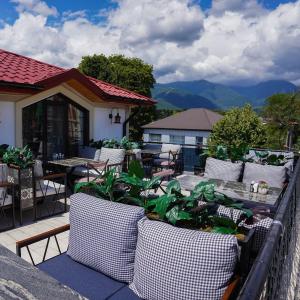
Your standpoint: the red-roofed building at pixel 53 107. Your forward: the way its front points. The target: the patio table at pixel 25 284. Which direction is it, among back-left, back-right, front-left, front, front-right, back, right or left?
front-right

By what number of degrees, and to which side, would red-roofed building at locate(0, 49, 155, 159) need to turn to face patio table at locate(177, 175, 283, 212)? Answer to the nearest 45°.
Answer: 0° — it already faces it

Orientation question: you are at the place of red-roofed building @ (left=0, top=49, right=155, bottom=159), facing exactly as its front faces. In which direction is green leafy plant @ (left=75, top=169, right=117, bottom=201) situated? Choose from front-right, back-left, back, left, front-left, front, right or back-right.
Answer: front-right

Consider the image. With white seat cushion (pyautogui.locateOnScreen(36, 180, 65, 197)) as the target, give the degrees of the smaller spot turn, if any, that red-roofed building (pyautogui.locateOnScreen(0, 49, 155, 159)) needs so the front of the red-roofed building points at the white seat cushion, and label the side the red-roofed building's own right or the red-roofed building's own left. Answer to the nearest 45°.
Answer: approximately 45° to the red-roofed building's own right

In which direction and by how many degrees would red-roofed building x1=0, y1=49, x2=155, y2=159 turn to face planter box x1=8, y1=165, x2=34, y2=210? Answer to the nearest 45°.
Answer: approximately 45° to its right

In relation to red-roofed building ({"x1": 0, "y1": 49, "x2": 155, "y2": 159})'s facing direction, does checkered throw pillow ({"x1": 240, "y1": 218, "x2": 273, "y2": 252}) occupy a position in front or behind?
in front

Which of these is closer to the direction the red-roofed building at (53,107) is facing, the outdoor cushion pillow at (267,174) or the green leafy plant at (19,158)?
the outdoor cushion pillow

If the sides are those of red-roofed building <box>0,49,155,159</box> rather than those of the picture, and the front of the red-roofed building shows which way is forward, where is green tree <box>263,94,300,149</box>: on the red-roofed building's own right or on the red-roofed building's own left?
on the red-roofed building's own left

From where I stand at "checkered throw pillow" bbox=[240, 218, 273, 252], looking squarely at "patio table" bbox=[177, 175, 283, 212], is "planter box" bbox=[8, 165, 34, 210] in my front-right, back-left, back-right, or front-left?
front-left

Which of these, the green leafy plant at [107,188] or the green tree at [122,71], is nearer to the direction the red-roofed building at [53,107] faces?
the green leafy plant

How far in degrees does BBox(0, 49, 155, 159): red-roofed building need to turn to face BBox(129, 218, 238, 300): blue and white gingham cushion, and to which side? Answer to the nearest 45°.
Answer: approximately 45° to its right

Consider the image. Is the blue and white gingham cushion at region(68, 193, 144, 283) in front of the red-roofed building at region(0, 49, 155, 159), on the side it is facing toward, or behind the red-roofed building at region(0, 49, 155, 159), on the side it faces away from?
in front

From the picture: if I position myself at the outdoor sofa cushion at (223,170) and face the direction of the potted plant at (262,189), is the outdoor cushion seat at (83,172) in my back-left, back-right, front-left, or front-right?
back-right

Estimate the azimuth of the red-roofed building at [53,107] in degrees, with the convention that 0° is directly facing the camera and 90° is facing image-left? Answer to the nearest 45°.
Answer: approximately 315°
